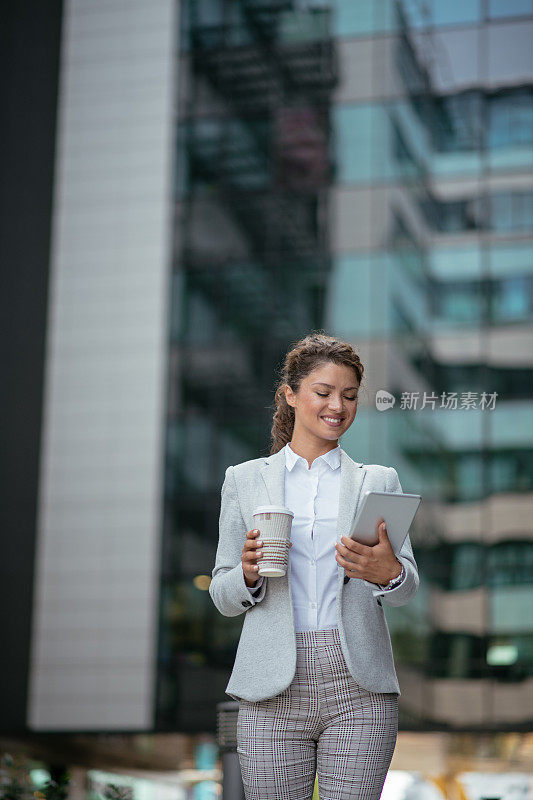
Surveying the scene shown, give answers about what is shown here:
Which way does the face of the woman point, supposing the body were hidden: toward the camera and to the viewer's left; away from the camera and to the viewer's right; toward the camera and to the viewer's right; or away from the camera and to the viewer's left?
toward the camera and to the viewer's right

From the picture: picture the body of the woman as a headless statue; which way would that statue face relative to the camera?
toward the camera
